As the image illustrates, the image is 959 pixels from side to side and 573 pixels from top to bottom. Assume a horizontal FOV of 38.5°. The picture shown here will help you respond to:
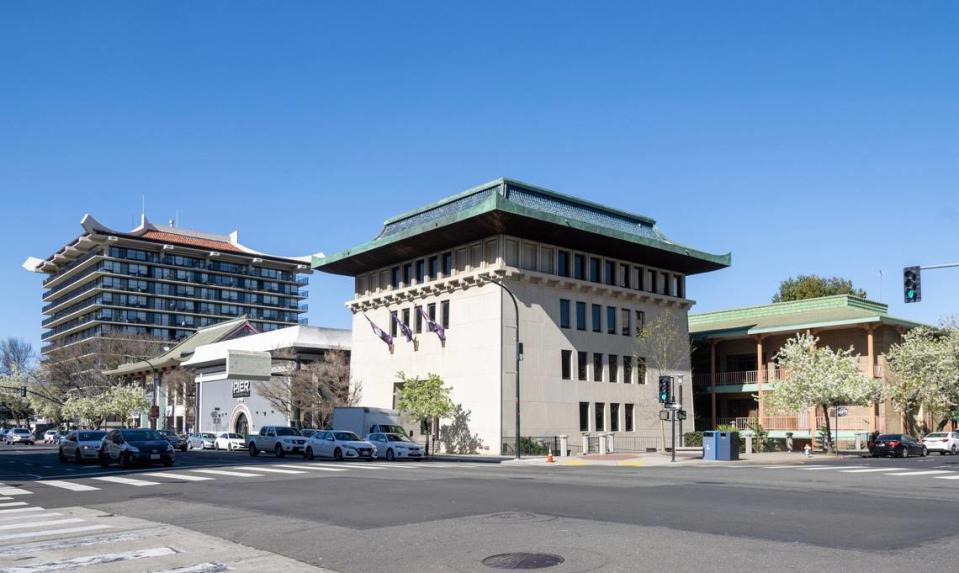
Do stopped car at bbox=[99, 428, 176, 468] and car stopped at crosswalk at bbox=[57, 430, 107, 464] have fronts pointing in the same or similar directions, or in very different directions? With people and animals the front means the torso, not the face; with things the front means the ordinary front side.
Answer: same or similar directions

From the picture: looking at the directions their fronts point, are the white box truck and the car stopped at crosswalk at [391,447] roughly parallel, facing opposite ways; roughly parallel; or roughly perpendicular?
roughly parallel

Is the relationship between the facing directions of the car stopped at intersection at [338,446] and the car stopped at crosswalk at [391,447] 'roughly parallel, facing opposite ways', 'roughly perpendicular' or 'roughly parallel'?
roughly parallel

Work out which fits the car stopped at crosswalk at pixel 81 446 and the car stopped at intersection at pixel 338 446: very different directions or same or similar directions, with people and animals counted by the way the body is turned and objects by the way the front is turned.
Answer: same or similar directions

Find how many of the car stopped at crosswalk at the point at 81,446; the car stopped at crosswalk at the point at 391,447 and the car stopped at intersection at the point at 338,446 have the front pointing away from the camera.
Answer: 0

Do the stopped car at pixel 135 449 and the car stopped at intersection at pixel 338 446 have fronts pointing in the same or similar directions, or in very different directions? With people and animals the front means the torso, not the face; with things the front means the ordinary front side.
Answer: same or similar directions

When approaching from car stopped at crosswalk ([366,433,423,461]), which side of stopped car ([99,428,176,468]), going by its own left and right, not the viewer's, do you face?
left

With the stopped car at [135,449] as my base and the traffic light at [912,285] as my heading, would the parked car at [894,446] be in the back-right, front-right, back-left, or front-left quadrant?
front-left

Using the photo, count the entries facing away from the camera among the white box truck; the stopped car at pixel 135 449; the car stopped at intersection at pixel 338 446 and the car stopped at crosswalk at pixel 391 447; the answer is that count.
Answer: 0

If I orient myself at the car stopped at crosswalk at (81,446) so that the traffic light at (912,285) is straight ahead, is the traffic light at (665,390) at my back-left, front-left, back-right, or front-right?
front-left
